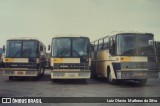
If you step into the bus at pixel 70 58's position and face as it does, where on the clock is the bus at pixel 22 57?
the bus at pixel 22 57 is roughly at 4 o'clock from the bus at pixel 70 58.

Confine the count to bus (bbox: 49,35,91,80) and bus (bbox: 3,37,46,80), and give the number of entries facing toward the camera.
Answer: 2

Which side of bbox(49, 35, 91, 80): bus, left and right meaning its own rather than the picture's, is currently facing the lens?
front

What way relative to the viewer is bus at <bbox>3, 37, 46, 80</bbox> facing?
toward the camera

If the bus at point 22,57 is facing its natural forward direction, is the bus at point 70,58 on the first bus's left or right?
on its left

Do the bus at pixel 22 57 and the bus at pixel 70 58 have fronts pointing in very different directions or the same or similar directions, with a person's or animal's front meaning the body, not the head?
same or similar directions

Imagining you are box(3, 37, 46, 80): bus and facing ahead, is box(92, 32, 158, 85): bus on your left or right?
on your left
